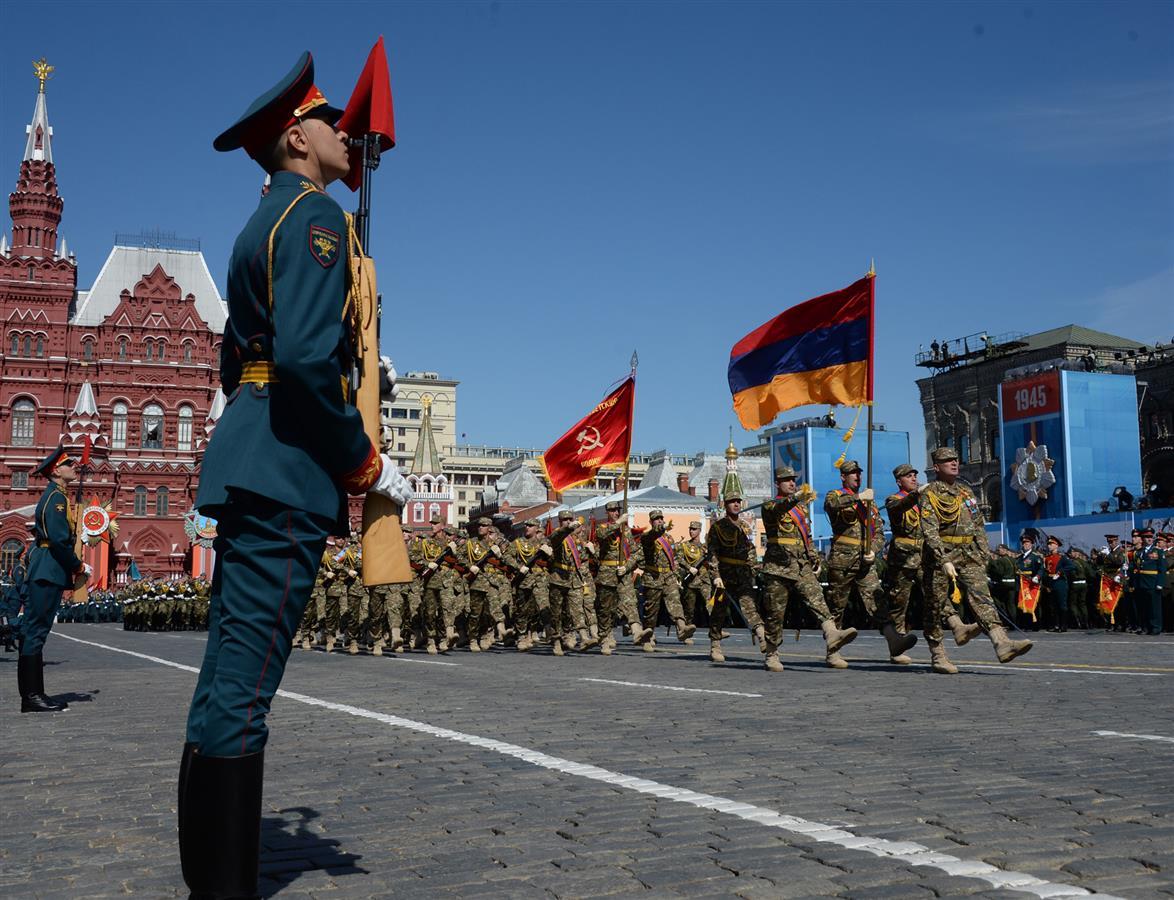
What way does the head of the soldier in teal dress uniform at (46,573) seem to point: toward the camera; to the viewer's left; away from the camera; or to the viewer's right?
to the viewer's right

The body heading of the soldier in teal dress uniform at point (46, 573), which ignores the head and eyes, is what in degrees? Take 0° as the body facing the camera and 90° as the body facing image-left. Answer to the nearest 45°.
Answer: approximately 270°

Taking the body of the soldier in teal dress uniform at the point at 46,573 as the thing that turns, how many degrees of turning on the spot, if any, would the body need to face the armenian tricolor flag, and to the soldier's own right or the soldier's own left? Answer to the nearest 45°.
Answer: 0° — they already face it

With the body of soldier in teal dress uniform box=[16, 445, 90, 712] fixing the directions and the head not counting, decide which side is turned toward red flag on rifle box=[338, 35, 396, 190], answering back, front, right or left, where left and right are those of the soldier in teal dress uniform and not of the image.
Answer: right

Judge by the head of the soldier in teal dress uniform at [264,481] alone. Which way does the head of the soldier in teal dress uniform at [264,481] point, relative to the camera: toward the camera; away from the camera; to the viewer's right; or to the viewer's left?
to the viewer's right

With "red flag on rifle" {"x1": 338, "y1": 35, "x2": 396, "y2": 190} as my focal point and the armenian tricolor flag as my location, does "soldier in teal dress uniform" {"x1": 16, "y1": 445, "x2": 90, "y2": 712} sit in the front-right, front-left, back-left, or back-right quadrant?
front-right

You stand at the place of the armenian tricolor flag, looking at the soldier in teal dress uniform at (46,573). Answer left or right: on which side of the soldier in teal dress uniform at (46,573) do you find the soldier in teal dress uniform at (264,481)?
left

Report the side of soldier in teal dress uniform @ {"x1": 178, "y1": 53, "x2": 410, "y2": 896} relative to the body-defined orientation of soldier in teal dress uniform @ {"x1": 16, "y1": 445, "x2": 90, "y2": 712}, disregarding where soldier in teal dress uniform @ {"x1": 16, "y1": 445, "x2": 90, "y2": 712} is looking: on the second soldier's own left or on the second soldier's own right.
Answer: on the second soldier's own right
